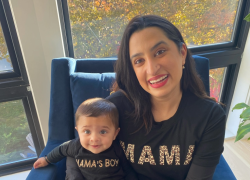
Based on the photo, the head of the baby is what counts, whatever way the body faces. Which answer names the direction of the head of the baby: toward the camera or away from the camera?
toward the camera

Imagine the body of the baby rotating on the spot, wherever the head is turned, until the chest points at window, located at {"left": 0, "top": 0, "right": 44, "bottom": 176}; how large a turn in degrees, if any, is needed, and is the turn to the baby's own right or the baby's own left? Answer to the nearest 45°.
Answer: approximately 135° to the baby's own right

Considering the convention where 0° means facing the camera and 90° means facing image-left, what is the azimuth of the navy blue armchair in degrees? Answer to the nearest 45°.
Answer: approximately 0°

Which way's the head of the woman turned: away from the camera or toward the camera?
toward the camera

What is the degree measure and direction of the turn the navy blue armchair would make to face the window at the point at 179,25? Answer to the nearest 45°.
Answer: approximately 135° to its left

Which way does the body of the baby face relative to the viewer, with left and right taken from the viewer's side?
facing the viewer

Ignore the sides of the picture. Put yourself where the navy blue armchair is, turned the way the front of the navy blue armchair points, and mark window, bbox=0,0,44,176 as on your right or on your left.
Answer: on your right

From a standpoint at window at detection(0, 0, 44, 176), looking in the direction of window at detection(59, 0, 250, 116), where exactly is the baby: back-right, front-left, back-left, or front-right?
front-right
